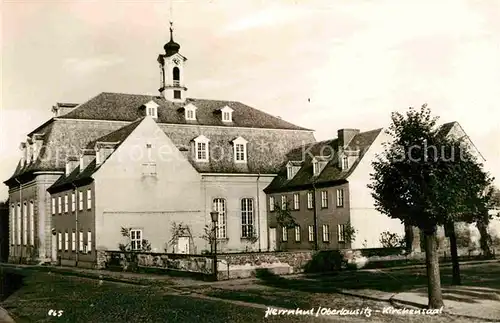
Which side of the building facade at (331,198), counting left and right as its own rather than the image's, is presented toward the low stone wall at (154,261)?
front

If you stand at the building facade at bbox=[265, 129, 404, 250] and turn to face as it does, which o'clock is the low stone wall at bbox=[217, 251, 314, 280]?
The low stone wall is roughly at 11 o'clock from the building facade.

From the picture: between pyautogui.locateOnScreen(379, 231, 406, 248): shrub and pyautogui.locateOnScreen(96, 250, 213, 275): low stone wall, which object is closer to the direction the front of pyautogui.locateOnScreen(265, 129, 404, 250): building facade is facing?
the low stone wall

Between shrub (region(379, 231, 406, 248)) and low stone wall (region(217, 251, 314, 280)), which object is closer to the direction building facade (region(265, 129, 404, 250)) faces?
the low stone wall

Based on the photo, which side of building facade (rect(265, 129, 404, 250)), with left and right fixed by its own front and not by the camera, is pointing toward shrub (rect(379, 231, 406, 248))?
left

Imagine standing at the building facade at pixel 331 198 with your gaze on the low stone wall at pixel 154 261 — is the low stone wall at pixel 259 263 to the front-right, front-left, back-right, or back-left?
front-left

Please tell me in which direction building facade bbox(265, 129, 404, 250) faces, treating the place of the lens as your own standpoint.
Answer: facing the viewer and to the left of the viewer
